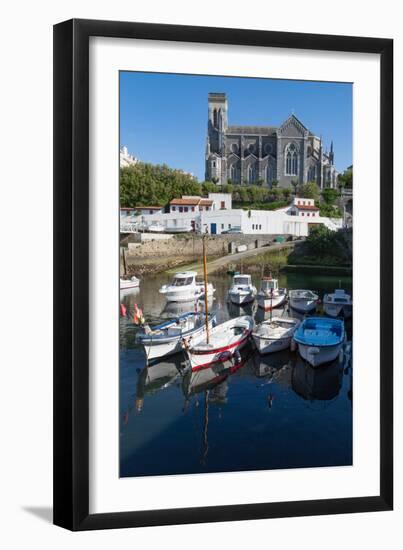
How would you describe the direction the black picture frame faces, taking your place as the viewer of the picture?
facing the viewer and to the right of the viewer
